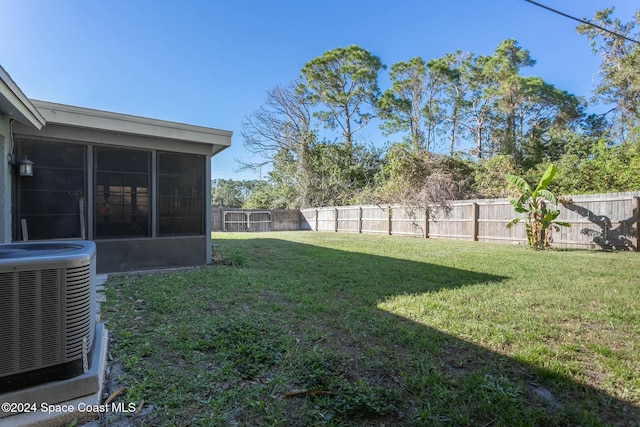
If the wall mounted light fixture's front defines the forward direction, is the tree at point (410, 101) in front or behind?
in front

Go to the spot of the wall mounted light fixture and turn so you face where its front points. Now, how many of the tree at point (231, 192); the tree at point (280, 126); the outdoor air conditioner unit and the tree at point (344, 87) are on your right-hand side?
1

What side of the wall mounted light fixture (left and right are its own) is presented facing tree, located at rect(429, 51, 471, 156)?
front

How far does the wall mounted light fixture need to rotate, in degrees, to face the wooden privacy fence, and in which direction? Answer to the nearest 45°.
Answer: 0° — it already faces it

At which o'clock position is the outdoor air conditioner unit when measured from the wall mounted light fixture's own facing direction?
The outdoor air conditioner unit is roughly at 3 o'clock from the wall mounted light fixture.

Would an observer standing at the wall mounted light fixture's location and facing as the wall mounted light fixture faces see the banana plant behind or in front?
in front

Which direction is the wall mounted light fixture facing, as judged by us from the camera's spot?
facing to the right of the viewer

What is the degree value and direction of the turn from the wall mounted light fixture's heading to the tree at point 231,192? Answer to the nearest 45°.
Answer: approximately 45° to its left

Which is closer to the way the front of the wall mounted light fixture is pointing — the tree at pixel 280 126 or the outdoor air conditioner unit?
the tree

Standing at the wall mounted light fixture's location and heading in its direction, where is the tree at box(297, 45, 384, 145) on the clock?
The tree is roughly at 11 o'clock from the wall mounted light fixture.
